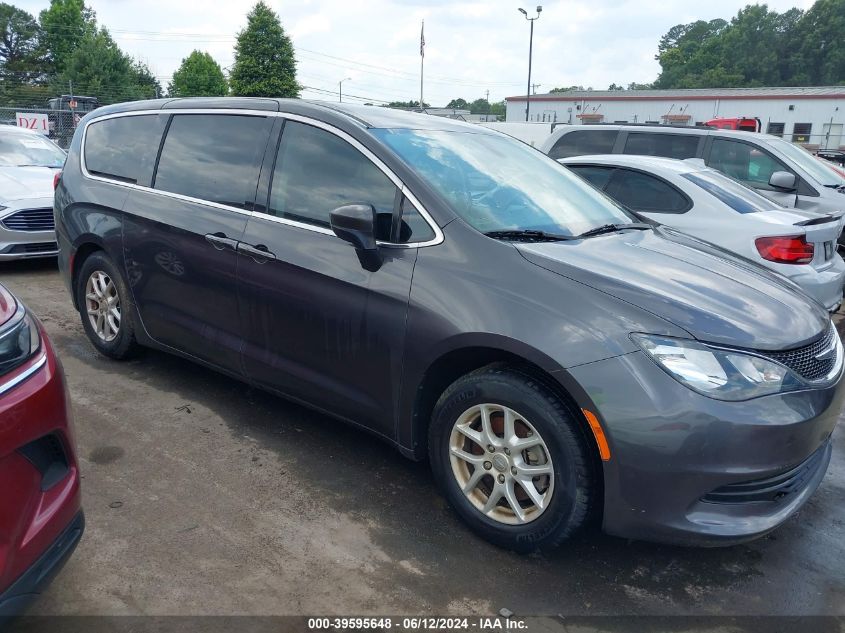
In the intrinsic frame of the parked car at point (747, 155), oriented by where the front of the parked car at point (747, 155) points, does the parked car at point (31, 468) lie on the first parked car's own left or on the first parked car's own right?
on the first parked car's own right

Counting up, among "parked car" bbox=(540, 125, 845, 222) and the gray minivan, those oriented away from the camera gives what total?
0

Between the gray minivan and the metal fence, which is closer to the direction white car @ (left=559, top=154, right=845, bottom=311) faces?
the metal fence

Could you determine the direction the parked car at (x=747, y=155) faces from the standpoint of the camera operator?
facing the viewer and to the right of the viewer

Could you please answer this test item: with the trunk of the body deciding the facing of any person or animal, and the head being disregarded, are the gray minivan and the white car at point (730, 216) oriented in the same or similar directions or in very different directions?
very different directions

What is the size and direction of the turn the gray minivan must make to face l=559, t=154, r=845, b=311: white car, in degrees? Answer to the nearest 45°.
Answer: approximately 90° to its left

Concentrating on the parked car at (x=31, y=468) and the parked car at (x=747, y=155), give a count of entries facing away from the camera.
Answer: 0

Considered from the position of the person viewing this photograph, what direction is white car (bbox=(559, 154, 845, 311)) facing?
facing away from the viewer and to the left of the viewer

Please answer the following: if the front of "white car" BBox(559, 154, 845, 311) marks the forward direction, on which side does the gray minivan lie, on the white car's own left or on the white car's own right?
on the white car's own left

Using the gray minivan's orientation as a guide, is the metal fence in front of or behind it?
behind

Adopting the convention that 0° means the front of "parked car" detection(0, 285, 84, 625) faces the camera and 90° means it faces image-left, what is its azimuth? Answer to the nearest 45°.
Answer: approximately 315°
